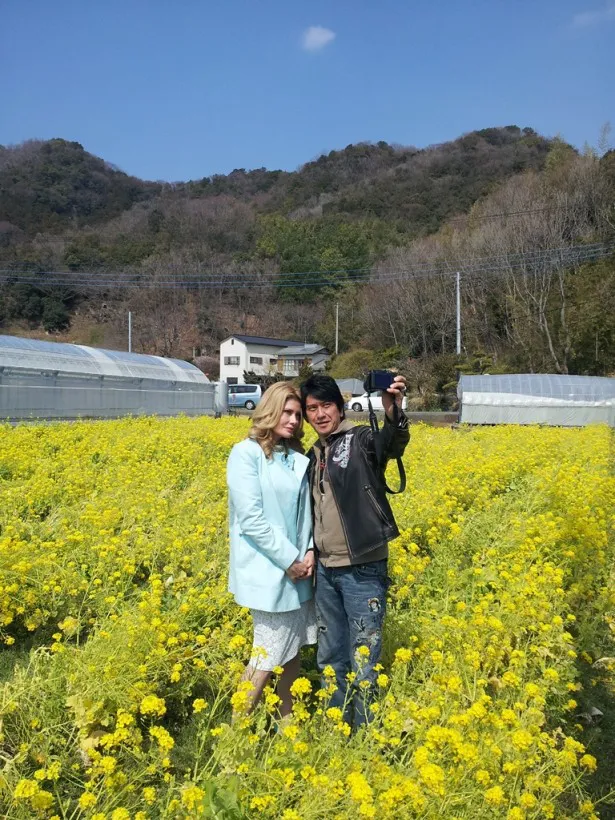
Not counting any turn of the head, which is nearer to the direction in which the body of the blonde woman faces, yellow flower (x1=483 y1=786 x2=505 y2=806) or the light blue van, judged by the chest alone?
the yellow flower

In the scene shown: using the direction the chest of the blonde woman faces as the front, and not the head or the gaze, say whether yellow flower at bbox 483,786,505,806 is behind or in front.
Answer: in front

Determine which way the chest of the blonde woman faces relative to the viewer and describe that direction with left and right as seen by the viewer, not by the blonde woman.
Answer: facing the viewer and to the right of the viewer

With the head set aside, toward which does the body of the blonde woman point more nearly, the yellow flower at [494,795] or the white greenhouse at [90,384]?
the yellow flower

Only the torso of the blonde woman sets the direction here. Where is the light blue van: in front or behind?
behind

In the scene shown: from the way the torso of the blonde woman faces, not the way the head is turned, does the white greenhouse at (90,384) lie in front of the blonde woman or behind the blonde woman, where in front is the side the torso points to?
behind

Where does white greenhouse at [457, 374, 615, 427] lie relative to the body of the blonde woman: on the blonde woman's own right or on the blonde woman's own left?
on the blonde woman's own left

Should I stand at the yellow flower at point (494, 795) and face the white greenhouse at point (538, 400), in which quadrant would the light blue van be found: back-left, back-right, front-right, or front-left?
front-left

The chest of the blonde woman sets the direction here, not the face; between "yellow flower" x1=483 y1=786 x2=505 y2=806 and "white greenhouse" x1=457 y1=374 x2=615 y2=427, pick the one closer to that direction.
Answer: the yellow flower
